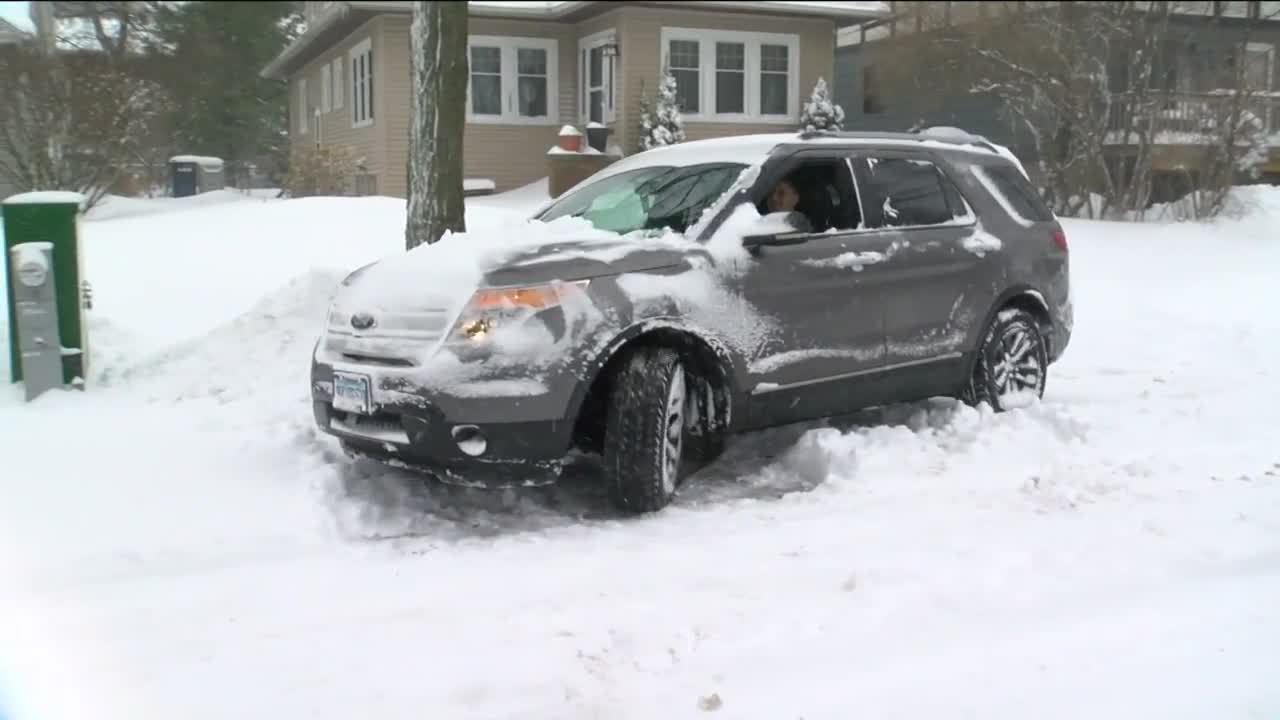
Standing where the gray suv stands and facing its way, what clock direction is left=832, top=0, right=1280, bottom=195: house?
The house is roughly at 6 o'clock from the gray suv.

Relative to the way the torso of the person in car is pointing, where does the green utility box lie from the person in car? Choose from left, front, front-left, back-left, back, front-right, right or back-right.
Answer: front-right

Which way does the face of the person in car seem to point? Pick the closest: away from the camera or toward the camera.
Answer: toward the camera

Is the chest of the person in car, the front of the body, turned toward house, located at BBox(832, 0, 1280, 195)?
no

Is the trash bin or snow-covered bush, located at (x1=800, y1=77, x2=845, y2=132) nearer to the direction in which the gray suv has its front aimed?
the trash bin

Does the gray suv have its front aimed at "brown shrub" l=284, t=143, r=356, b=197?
no

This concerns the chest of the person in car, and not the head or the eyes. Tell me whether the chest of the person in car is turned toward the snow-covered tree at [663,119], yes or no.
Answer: no

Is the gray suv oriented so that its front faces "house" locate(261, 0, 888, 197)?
no

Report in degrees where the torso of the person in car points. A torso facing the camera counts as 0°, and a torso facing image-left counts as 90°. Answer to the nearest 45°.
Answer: approximately 45°

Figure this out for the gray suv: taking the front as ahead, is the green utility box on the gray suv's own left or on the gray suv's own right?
on the gray suv's own right
